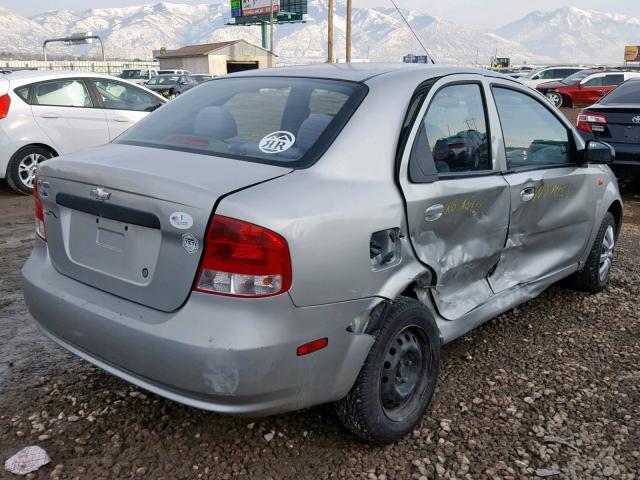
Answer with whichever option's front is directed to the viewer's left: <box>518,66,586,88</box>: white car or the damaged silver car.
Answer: the white car

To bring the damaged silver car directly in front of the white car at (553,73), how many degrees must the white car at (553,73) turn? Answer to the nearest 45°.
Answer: approximately 90° to its left

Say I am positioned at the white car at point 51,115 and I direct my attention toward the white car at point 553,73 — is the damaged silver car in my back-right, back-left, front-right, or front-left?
back-right

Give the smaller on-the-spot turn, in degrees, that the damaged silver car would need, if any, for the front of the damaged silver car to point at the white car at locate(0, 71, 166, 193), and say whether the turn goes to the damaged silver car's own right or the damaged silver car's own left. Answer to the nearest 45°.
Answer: approximately 90° to the damaged silver car's own left

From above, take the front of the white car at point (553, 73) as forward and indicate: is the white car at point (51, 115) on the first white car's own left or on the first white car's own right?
on the first white car's own left

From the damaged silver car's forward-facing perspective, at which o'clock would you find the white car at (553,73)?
The white car is roughly at 11 o'clock from the damaged silver car.

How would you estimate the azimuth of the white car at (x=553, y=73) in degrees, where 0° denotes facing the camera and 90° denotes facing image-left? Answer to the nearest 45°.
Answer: approximately 90°

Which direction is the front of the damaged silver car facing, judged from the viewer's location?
facing away from the viewer and to the right of the viewer

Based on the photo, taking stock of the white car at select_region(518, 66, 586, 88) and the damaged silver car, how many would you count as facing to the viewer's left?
1
